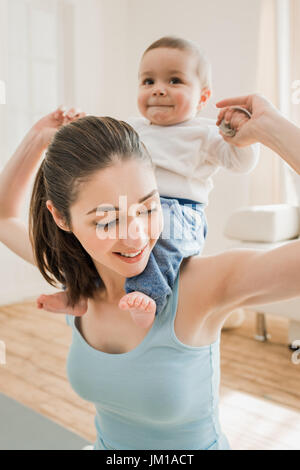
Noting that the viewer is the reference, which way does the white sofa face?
facing the viewer and to the left of the viewer

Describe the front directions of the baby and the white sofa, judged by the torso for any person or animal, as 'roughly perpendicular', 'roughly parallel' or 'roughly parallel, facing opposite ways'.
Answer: roughly parallel

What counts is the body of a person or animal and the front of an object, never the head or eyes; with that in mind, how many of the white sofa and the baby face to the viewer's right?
0

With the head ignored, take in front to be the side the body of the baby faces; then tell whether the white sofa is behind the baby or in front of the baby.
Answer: behind

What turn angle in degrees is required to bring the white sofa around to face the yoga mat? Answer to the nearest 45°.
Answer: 0° — it already faces it

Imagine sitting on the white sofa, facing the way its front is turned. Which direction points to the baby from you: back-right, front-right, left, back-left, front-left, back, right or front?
front-left

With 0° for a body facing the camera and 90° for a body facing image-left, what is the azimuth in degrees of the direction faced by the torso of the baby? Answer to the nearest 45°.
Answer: approximately 45°

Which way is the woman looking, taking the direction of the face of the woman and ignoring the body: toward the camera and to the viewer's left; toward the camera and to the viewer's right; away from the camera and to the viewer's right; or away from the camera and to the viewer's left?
toward the camera and to the viewer's right

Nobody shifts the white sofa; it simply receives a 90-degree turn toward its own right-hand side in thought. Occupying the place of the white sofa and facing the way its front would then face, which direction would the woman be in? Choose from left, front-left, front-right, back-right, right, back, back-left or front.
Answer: back-left
